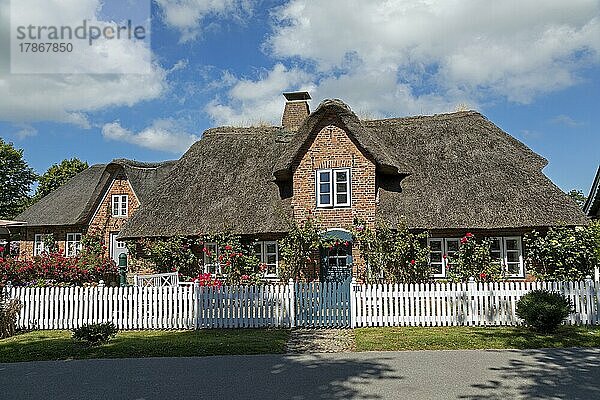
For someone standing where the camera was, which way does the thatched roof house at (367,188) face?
facing the viewer

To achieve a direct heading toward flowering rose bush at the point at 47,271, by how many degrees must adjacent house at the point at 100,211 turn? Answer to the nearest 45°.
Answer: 0° — it already faces it

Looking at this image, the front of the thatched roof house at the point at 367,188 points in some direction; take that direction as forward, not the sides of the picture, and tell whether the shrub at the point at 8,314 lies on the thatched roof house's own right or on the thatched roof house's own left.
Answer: on the thatched roof house's own right

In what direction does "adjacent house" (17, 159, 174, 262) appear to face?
toward the camera

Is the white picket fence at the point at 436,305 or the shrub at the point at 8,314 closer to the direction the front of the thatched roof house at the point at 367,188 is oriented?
the white picket fence
